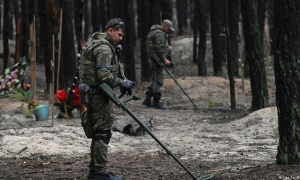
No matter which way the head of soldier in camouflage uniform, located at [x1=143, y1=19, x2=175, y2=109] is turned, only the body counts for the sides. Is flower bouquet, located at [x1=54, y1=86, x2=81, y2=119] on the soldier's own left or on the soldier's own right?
on the soldier's own right

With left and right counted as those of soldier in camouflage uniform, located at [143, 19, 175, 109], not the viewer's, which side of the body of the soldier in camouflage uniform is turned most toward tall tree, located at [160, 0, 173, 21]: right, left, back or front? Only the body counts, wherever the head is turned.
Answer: left

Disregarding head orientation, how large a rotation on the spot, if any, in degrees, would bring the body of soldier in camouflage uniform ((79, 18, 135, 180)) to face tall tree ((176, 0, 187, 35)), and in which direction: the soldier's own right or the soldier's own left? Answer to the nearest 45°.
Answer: approximately 90° to the soldier's own left

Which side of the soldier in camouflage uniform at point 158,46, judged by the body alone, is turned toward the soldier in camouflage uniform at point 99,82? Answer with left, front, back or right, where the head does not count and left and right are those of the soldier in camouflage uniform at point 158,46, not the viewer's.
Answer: right

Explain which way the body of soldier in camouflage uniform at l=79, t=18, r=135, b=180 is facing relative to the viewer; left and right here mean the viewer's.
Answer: facing to the right of the viewer

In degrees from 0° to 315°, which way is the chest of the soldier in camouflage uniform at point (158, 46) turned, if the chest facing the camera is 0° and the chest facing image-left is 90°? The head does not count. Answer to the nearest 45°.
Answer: approximately 270°

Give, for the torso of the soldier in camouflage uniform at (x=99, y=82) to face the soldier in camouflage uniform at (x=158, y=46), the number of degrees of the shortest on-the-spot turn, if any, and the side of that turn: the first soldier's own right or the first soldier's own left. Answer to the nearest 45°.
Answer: approximately 90° to the first soldier's own left

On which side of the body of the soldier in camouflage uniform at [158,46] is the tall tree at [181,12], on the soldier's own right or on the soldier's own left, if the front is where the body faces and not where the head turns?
on the soldier's own left
